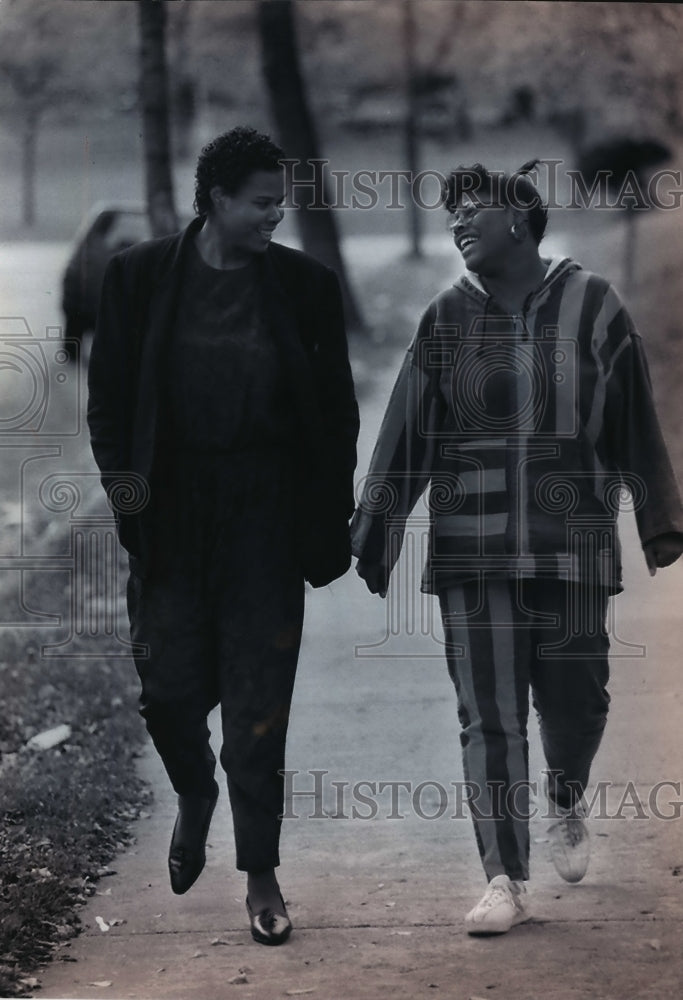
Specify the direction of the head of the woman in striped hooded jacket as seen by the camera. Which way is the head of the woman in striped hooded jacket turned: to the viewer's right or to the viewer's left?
to the viewer's left

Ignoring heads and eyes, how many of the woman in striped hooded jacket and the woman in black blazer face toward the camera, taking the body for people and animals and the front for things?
2

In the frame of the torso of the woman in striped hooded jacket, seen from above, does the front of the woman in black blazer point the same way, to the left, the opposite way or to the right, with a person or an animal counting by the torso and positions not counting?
the same way

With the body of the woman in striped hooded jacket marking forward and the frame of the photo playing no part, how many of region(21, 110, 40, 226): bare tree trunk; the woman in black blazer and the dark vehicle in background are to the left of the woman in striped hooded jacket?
0

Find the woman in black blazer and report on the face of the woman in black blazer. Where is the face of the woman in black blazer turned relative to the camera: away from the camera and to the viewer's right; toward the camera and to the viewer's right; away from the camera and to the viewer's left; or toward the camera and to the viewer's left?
toward the camera and to the viewer's right

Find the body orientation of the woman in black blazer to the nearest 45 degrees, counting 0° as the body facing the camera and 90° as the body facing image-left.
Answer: approximately 0°

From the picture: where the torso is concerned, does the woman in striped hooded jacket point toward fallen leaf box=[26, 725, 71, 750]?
no

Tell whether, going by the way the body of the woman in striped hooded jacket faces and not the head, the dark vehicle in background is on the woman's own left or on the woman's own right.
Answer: on the woman's own right

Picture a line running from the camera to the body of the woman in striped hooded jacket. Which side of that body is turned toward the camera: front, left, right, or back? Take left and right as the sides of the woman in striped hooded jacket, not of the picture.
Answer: front

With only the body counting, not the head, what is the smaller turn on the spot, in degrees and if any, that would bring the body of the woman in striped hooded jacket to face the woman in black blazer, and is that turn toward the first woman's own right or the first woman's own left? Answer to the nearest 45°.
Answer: approximately 90° to the first woman's own right
